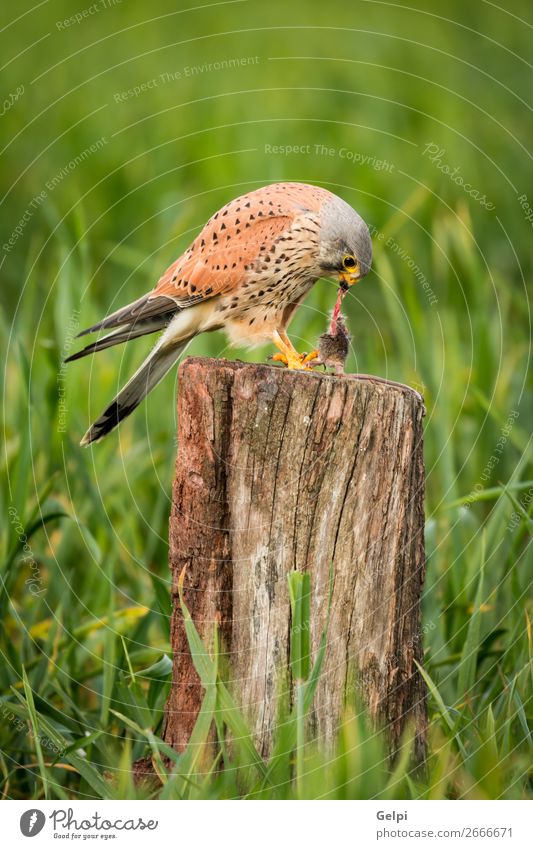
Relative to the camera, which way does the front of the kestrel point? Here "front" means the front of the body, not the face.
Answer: to the viewer's right
